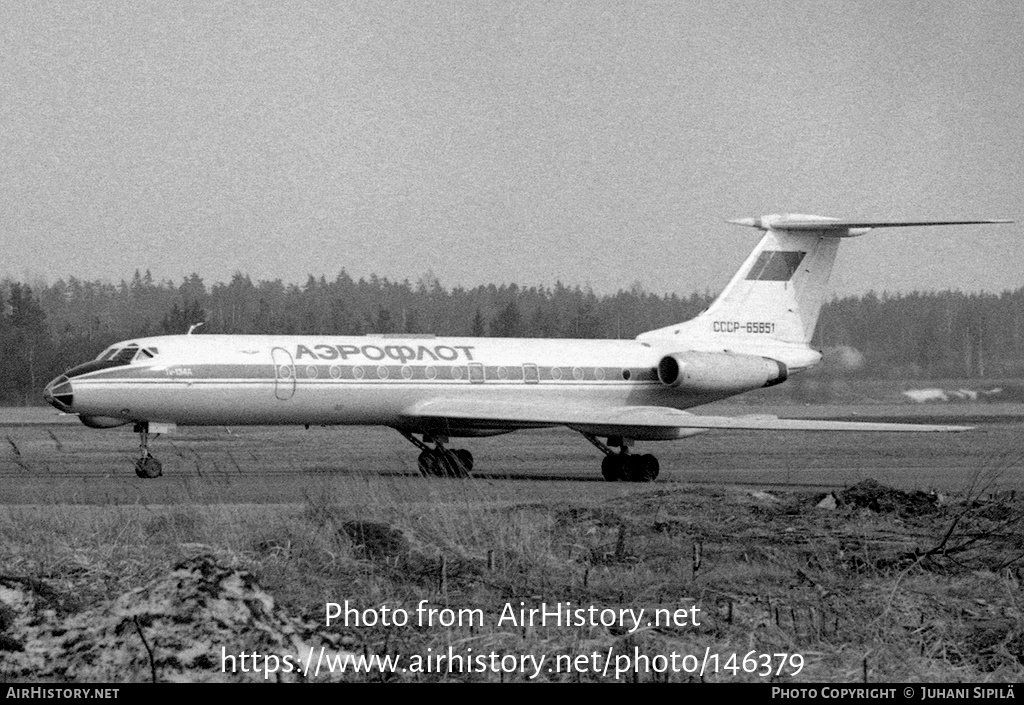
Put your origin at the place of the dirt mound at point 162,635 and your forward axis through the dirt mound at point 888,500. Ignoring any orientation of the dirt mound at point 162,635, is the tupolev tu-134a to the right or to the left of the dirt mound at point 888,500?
left

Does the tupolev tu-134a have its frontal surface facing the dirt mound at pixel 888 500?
no

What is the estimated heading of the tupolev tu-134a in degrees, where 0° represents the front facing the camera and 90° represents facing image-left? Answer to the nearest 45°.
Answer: approximately 45°

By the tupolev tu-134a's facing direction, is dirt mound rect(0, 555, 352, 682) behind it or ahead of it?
ahead
